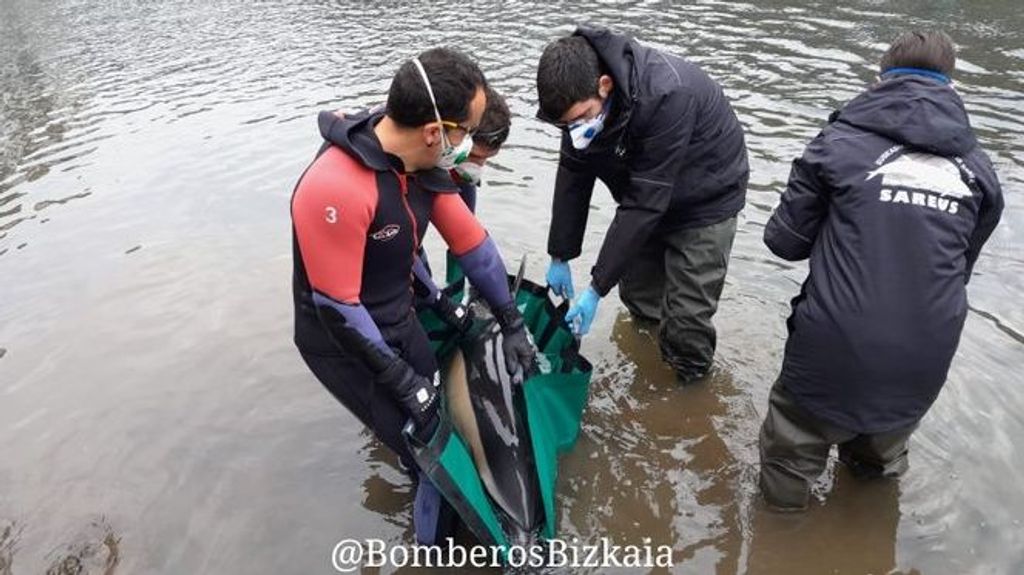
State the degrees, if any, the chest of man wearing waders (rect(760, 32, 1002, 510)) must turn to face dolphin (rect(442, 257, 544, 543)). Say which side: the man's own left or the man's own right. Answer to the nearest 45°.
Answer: approximately 90° to the man's own left

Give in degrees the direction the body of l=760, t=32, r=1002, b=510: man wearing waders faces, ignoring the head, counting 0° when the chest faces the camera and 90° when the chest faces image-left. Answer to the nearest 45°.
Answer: approximately 135°

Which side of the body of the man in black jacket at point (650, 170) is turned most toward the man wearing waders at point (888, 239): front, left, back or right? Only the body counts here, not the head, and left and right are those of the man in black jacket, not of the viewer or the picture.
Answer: left

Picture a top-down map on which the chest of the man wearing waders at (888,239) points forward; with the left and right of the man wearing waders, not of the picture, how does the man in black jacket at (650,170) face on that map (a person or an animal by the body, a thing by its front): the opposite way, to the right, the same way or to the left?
to the left

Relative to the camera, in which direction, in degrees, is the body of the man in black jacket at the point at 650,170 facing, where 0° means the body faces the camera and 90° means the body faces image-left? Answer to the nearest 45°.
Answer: approximately 45°

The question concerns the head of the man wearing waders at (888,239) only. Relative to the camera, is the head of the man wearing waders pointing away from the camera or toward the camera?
away from the camera

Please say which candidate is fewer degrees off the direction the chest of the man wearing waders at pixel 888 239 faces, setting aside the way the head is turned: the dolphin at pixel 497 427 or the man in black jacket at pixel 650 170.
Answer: the man in black jacket

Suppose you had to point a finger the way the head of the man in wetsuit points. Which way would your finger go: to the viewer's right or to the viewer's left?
to the viewer's right
